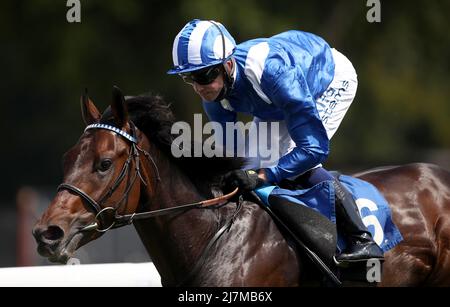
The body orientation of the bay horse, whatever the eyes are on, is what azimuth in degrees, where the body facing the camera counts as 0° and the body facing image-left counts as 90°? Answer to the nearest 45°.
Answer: approximately 90°
